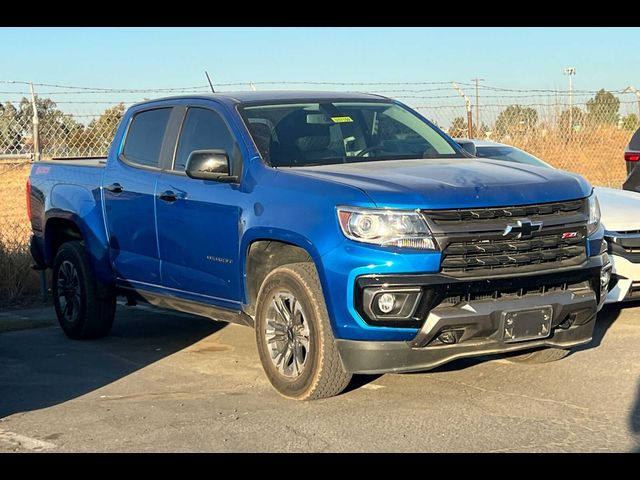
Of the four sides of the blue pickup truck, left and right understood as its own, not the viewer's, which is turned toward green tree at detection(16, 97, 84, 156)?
back

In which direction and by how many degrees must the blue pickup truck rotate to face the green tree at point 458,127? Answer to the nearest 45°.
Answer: approximately 135° to its left

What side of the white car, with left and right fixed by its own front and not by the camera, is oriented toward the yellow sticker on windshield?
right

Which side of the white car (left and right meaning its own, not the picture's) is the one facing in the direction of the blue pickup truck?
right

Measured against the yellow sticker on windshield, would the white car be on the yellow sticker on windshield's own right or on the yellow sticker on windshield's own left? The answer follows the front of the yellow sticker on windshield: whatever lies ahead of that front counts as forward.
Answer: on the yellow sticker on windshield's own left

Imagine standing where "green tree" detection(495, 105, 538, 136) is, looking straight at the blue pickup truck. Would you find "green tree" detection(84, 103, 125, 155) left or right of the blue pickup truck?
right

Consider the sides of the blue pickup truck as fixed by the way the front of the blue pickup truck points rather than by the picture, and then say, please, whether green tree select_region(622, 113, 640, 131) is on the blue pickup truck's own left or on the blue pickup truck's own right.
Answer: on the blue pickup truck's own left

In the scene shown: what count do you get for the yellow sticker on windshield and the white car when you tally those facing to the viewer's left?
0

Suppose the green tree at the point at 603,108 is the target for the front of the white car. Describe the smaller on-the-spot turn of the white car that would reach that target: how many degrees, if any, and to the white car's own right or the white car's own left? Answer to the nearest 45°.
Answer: approximately 135° to the white car's own left

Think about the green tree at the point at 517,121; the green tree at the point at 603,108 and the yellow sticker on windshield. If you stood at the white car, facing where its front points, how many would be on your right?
1

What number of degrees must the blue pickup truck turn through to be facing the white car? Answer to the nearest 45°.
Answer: approximately 90° to its left

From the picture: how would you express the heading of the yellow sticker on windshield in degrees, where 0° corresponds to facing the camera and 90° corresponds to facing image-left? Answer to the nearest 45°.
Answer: approximately 315°
